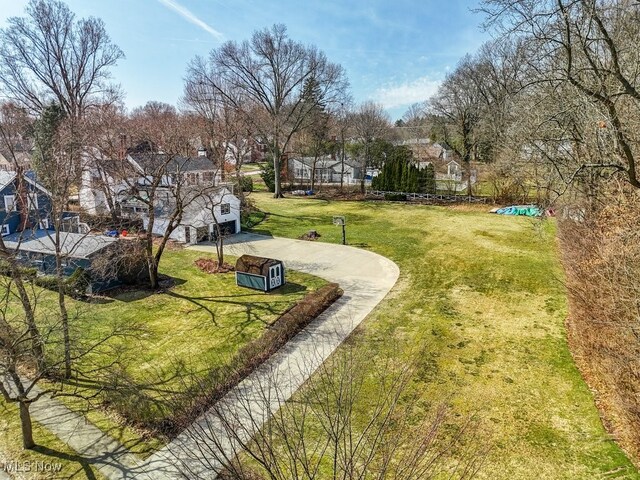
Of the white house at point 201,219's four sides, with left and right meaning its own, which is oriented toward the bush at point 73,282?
right

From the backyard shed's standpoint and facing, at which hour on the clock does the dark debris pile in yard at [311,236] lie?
The dark debris pile in yard is roughly at 8 o'clock from the backyard shed.

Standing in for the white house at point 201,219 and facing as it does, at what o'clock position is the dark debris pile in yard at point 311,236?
The dark debris pile in yard is roughly at 11 o'clock from the white house.

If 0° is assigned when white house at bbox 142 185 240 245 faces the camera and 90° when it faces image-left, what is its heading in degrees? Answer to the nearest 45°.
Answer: approximately 315°

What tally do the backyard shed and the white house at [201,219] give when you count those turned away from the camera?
0

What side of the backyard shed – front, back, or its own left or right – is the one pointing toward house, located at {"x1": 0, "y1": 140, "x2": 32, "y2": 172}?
back

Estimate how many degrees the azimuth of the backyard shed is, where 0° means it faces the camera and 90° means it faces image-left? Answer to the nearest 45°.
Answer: approximately 315°

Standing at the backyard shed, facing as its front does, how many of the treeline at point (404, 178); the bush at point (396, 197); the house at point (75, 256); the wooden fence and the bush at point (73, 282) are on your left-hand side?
3

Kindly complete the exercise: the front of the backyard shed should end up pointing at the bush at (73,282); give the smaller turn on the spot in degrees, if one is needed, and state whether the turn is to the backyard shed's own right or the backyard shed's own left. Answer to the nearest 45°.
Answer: approximately 135° to the backyard shed's own right

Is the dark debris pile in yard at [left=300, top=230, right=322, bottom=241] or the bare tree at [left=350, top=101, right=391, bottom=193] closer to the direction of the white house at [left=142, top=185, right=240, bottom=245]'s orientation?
the dark debris pile in yard

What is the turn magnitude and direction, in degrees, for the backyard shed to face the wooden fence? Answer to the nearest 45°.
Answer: approximately 90° to its left
